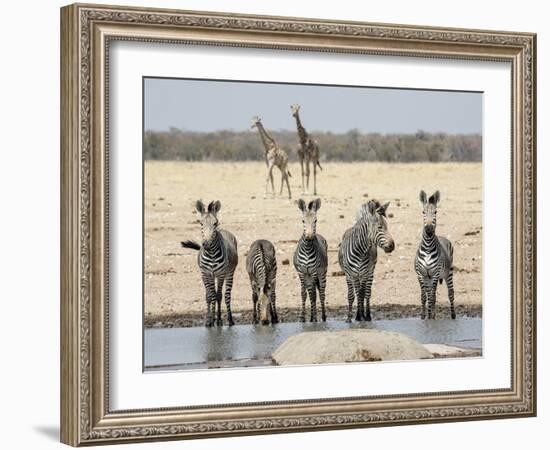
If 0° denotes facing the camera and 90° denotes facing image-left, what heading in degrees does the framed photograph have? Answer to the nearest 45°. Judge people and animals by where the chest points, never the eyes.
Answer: approximately 315°
